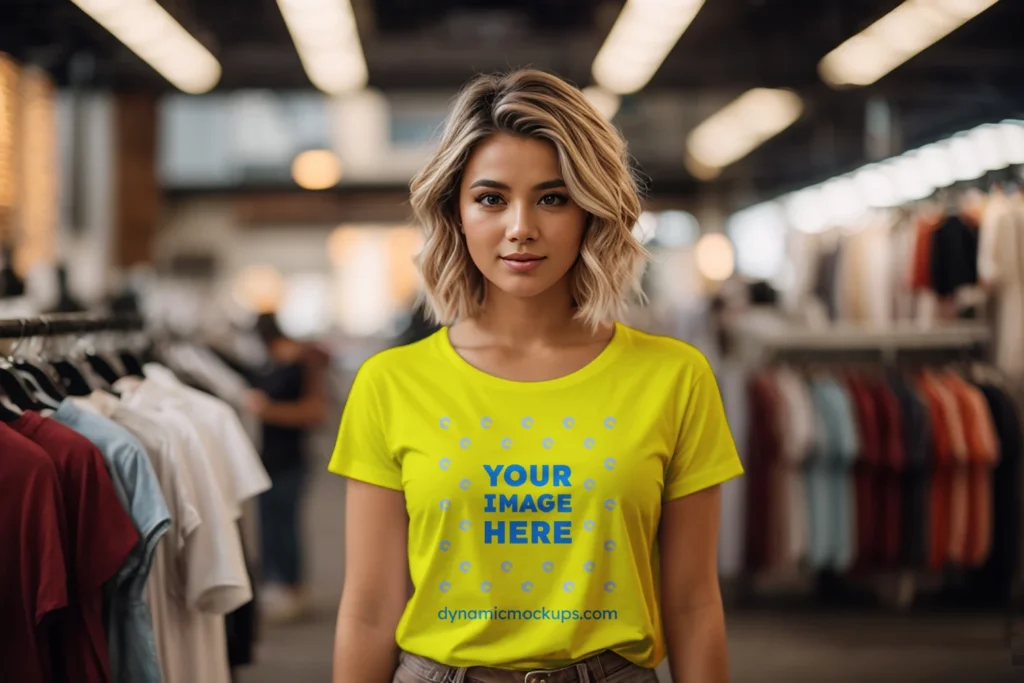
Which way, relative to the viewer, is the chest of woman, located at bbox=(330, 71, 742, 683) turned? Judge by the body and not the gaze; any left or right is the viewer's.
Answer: facing the viewer

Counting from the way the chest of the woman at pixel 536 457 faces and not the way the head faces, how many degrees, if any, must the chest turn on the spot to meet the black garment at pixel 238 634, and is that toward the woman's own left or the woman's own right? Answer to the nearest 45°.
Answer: approximately 135° to the woman's own right

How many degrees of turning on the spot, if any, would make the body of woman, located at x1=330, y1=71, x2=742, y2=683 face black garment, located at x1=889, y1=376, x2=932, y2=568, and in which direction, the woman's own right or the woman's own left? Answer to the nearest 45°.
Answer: approximately 135° to the woman's own left

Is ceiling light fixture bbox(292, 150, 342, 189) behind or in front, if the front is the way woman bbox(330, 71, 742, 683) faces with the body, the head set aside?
behind
